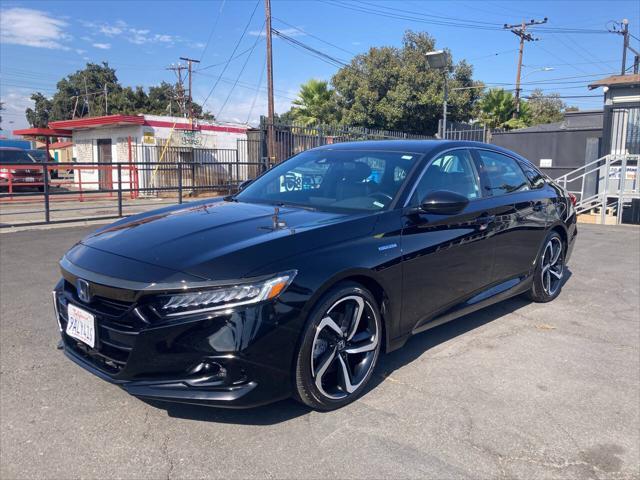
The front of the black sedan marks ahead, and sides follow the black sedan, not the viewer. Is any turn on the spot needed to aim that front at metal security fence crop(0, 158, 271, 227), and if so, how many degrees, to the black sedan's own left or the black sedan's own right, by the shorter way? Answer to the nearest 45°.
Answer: approximately 90° to the black sedan's own right

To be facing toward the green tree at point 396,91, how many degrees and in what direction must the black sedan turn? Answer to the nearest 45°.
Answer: approximately 135° to its right

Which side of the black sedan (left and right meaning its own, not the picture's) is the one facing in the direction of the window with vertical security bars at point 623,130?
back

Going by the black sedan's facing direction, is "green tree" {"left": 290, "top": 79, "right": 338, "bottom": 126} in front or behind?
behind

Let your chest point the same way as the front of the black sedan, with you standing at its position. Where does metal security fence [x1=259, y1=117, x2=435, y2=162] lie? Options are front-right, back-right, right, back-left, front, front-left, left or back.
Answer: back-right

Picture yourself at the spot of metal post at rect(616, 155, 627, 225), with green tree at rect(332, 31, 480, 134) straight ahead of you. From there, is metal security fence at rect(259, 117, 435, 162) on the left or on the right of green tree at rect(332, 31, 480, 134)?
left

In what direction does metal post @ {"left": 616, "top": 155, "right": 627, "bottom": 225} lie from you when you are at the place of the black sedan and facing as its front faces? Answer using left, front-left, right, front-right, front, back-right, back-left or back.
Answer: back

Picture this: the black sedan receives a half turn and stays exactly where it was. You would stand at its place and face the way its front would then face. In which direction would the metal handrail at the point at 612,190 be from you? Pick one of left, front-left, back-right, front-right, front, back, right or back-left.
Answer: front

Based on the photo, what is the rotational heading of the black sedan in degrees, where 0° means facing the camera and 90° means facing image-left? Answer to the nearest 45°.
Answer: approximately 45°
